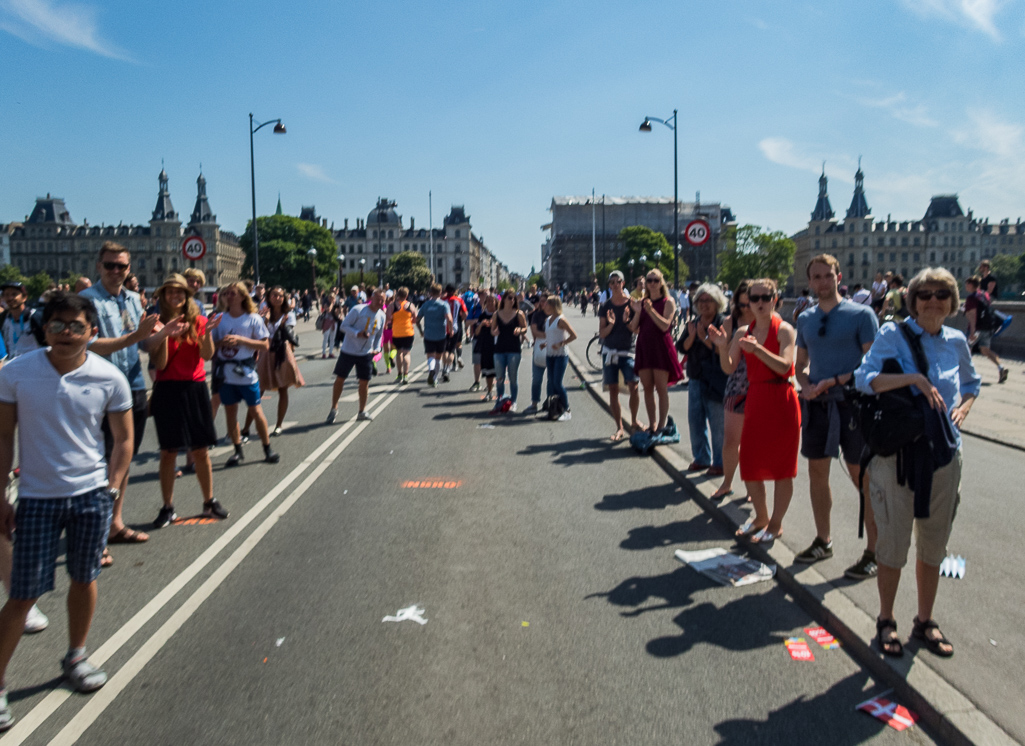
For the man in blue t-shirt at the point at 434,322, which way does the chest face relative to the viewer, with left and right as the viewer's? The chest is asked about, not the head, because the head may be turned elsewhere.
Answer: facing away from the viewer

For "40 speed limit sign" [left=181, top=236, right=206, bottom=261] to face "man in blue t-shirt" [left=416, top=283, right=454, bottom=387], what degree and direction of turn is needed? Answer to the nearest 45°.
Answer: approximately 45° to its left

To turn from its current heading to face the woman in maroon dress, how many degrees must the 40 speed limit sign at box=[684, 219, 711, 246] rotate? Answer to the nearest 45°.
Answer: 0° — it already faces them

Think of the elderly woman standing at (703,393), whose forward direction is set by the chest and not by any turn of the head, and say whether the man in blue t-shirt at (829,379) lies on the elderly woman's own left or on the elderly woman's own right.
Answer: on the elderly woman's own left

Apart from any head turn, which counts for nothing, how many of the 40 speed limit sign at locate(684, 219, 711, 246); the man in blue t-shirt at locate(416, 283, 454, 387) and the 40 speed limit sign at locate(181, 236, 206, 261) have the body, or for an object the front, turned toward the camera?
2

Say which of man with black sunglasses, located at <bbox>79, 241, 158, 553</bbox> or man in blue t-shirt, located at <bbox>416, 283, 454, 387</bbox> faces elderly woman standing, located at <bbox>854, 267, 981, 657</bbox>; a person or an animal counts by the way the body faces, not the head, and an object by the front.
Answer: the man with black sunglasses

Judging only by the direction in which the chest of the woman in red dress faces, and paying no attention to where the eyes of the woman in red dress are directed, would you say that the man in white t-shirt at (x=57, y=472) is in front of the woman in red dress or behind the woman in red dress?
in front

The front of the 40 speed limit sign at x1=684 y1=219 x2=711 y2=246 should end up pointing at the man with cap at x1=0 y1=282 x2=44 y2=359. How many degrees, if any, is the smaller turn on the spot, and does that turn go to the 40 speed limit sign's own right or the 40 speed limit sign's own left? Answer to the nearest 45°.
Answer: approximately 45° to the 40 speed limit sign's own right

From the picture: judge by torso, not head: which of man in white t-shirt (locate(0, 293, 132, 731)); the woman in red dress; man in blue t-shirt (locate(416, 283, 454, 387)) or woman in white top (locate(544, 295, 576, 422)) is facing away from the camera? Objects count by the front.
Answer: the man in blue t-shirt

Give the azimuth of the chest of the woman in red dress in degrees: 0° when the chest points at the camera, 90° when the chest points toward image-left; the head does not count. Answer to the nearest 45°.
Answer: approximately 45°

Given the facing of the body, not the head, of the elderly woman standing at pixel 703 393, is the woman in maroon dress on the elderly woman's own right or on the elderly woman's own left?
on the elderly woman's own right

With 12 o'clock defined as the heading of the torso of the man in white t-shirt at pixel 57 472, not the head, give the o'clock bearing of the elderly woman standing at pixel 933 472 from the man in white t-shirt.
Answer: The elderly woman standing is roughly at 10 o'clock from the man in white t-shirt.

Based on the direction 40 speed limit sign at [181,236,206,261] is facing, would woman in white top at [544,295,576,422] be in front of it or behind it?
in front

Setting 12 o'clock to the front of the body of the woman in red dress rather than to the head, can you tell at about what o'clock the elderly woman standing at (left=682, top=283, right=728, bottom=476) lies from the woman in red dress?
The elderly woman standing is roughly at 4 o'clock from the woman in red dress.

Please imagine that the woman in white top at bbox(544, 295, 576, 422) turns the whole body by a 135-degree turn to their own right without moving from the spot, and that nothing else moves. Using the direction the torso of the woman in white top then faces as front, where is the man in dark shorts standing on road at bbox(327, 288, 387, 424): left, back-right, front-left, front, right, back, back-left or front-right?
left

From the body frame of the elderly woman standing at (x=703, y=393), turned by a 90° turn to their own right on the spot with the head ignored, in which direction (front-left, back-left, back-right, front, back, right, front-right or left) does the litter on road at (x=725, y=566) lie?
back-left
